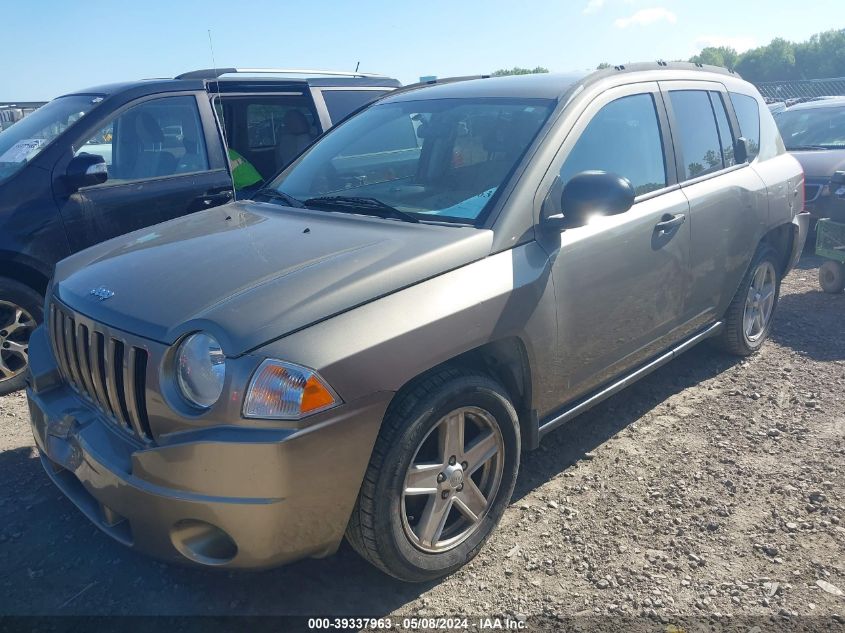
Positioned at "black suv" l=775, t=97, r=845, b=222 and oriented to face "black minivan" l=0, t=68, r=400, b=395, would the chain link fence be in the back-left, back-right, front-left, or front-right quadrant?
back-right

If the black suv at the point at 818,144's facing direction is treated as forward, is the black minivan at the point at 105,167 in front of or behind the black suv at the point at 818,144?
in front

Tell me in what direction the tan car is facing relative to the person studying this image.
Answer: facing the viewer and to the left of the viewer

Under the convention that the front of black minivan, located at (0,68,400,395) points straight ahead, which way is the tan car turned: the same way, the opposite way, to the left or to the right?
the same way

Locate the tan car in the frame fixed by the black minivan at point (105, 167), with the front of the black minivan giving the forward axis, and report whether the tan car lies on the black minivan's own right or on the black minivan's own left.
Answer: on the black minivan's own left

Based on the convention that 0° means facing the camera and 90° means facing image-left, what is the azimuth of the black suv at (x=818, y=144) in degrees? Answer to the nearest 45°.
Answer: approximately 0°

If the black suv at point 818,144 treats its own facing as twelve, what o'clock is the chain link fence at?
The chain link fence is roughly at 6 o'clock from the black suv.

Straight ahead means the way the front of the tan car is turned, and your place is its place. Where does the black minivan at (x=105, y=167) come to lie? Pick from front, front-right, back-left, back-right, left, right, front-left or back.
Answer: right

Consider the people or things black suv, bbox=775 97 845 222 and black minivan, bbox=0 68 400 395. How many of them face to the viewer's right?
0

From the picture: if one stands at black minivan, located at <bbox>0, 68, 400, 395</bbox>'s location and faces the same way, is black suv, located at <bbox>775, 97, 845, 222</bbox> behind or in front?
behind

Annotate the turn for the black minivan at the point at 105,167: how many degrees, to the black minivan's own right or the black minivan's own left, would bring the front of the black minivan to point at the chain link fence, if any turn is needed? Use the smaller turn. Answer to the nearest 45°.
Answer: approximately 180°
